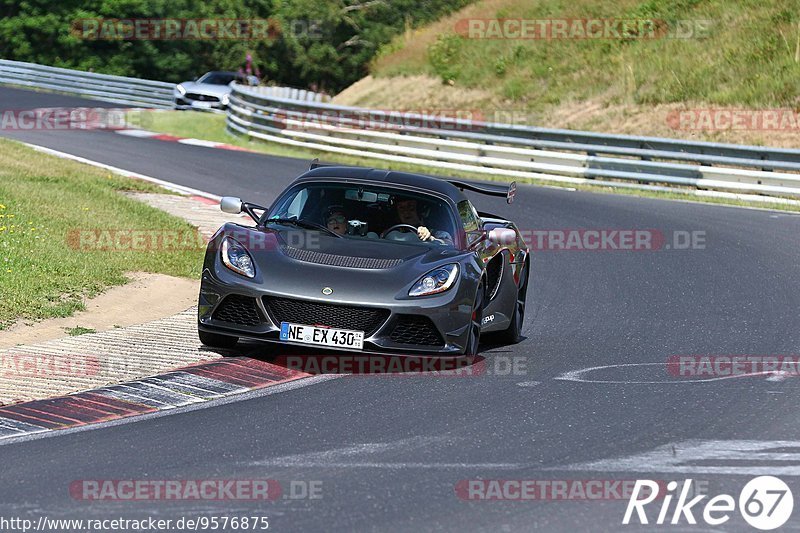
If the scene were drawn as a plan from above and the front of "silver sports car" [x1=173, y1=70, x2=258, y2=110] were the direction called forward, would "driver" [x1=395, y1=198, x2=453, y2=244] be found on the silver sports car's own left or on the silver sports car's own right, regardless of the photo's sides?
on the silver sports car's own left

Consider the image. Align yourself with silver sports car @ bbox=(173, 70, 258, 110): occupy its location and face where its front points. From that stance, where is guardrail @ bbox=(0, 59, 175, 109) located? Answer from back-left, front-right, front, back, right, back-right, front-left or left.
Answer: right

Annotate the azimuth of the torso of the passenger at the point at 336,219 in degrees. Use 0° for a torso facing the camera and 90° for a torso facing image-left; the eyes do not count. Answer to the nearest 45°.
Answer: approximately 45°

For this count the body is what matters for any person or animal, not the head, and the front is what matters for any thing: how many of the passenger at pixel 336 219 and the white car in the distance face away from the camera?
0

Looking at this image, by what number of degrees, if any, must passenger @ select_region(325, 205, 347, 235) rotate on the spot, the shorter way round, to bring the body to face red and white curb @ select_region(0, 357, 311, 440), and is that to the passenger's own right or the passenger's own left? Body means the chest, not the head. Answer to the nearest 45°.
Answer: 0° — they already face it

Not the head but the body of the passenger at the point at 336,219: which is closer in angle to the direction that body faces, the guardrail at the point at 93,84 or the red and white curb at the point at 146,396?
the red and white curb

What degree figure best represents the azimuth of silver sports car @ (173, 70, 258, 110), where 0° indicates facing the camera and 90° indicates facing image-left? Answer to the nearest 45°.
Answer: approximately 45°

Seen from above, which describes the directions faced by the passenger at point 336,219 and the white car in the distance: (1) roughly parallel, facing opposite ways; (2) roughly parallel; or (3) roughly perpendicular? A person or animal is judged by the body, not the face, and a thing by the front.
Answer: roughly parallel

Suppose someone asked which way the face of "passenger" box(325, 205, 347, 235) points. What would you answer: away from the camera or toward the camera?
toward the camera
